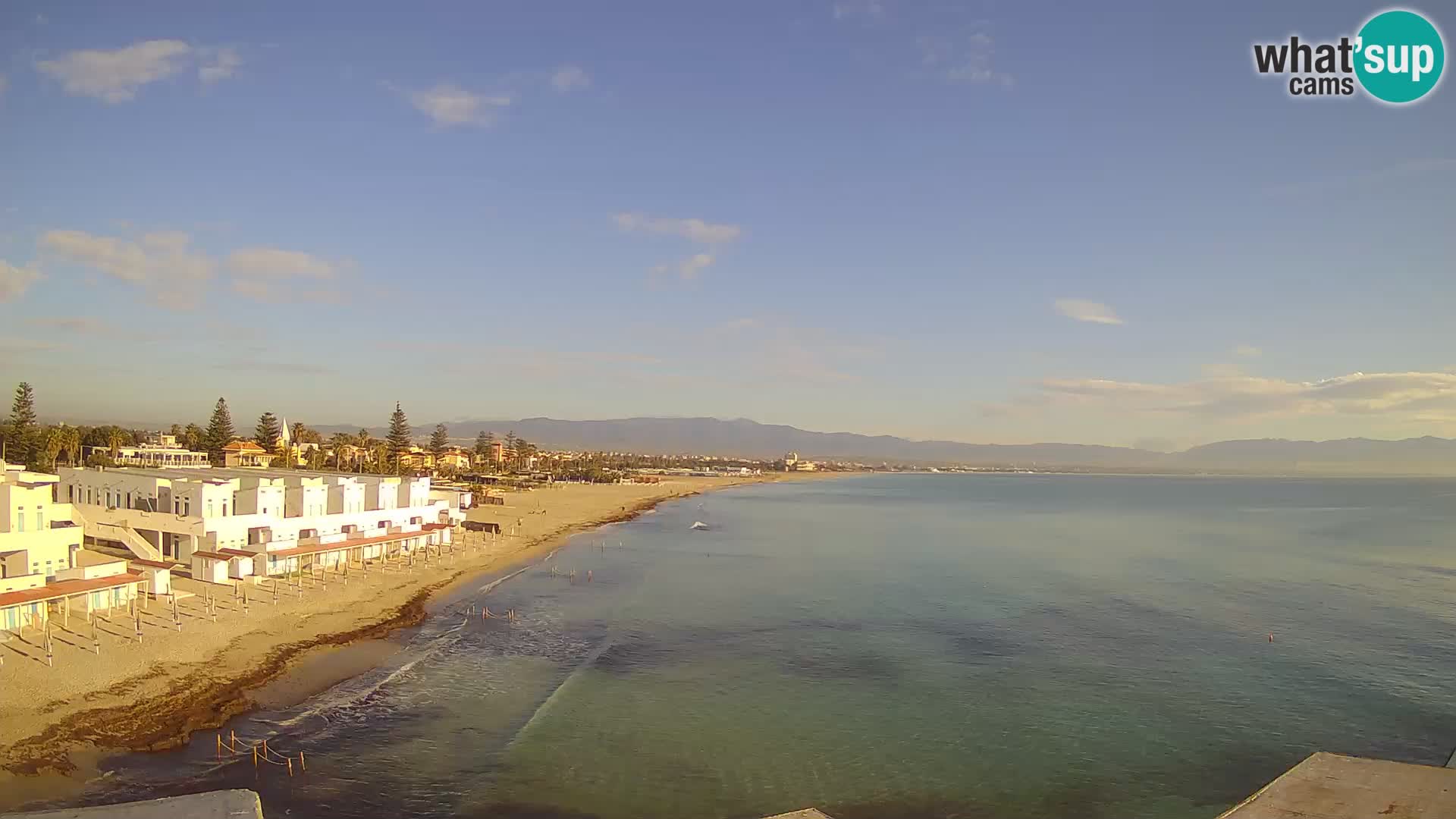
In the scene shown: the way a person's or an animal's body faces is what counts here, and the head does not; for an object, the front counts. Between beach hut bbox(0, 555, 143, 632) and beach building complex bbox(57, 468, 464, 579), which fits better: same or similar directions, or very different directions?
same or similar directions

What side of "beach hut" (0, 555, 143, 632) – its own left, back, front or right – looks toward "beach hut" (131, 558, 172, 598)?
left

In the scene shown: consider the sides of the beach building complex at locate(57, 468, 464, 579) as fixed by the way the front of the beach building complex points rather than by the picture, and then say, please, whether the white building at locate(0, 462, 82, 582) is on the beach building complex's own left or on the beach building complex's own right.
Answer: on the beach building complex's own right

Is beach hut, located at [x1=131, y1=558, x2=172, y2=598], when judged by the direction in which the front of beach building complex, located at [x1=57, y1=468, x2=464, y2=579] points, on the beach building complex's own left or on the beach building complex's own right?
on the beach building complex's own right

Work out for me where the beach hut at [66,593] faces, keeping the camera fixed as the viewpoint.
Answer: facing the viewer and to the right of the viewer

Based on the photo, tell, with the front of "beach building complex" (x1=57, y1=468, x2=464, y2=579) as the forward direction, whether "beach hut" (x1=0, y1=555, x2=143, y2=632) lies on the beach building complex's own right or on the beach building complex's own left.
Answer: on the beach building complex's own right

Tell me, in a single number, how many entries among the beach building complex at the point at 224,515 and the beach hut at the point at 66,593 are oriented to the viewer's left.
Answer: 0
